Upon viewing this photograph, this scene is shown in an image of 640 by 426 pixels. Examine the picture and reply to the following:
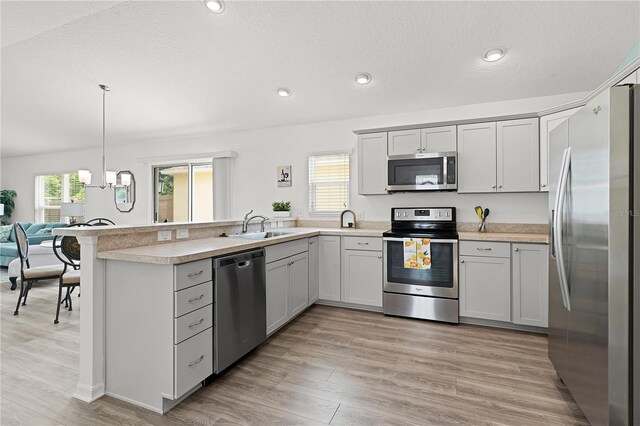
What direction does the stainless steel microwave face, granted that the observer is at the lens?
facing the viewer

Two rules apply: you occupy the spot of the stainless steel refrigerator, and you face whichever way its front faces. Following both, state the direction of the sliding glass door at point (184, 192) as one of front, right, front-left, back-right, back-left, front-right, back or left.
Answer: front-right

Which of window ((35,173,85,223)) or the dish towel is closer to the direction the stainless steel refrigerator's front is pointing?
the window

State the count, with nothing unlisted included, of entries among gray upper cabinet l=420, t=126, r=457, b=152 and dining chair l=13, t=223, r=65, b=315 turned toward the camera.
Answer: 1

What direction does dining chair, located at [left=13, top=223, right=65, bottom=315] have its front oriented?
to the viewer's right

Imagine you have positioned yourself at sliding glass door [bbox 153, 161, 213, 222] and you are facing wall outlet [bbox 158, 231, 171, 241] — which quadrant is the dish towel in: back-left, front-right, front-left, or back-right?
front-left

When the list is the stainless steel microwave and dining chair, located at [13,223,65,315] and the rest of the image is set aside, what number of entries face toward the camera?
1

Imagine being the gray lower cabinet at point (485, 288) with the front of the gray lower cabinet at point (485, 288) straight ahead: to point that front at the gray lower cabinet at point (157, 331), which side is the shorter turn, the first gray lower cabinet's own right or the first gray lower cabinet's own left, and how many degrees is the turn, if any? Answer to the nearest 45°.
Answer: approximately 45° to the first gray lower cabinet's own right

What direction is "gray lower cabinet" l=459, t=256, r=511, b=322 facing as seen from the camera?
toward the camera

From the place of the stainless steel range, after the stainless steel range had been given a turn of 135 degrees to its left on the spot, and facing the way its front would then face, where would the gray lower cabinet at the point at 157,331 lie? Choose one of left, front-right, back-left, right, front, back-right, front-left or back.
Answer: back

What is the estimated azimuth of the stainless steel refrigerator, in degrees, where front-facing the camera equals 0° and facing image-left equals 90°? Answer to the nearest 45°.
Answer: approximately 45°

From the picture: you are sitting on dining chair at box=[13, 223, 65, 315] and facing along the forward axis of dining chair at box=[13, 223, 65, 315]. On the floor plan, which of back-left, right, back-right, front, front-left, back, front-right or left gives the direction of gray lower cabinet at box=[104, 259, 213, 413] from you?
right

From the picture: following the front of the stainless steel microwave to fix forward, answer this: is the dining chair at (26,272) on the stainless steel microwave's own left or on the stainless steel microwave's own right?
on the stainless steel microwave's own right
